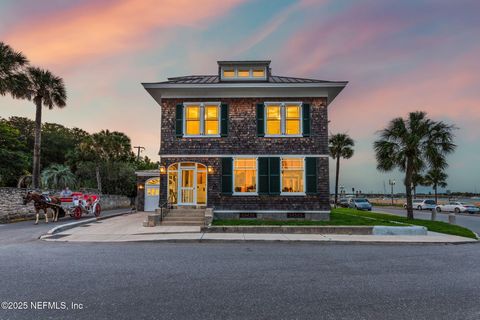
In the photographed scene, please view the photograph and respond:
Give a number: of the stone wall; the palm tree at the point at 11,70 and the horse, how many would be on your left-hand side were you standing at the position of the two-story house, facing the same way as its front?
0

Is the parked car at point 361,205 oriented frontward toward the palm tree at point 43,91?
no

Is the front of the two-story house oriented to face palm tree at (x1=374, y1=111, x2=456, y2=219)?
no

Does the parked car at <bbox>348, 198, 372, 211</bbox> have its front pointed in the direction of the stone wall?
no

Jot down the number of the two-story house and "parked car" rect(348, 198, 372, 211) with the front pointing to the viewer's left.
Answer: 0

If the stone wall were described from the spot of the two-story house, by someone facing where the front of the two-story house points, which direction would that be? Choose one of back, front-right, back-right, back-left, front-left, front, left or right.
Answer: right

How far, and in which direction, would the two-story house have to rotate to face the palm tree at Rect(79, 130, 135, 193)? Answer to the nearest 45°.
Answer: approximately 135° to its right

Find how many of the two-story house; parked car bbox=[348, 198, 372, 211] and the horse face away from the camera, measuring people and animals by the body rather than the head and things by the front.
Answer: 0

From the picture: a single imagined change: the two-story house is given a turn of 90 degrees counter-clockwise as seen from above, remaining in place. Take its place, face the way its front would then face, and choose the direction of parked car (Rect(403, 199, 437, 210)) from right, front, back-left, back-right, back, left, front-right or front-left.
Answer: front-left

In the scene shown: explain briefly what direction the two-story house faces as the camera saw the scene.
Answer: facing the viewer

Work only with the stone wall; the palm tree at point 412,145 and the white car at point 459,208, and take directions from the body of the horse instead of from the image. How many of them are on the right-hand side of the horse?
1

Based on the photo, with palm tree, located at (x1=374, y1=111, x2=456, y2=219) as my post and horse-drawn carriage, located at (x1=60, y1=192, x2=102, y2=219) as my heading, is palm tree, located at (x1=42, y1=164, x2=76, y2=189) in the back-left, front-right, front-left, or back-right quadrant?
front-right

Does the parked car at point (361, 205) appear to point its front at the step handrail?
no
